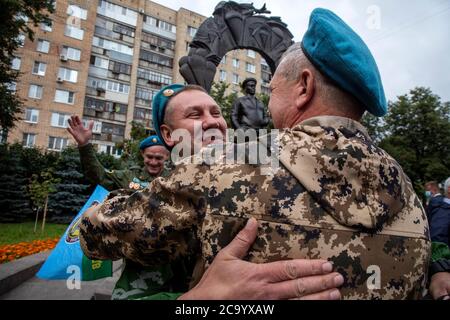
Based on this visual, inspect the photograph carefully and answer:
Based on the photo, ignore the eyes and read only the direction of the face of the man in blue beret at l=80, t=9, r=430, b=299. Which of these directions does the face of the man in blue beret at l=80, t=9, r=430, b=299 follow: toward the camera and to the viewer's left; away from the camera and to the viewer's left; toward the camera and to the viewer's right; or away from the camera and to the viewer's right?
away from the camera and to the viewer's left

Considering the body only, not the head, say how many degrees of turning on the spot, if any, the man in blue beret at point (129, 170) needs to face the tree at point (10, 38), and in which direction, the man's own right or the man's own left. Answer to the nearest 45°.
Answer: approximately 135° to the man's own right

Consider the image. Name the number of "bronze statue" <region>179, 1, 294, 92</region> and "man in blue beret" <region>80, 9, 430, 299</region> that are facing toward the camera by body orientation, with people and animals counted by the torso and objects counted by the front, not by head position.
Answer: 1

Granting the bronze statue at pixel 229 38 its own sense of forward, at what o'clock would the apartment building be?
The apartment building is roughly at 5 o'clock from the bronze statue.

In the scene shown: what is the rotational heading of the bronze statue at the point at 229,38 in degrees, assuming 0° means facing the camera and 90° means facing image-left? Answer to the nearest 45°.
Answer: approximately 0°

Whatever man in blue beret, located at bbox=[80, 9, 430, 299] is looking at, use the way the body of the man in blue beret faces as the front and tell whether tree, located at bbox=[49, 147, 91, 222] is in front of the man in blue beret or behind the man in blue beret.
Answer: in front

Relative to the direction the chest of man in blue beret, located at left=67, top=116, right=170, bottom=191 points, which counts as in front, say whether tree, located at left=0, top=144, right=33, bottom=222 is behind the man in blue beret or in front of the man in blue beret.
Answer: behind

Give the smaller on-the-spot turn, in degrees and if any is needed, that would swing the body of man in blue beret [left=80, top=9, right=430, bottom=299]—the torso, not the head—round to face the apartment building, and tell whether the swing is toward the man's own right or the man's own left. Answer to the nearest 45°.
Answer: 0° — they already face it

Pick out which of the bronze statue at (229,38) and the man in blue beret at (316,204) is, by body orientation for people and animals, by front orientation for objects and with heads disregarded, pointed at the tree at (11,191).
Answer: the man in blue beret

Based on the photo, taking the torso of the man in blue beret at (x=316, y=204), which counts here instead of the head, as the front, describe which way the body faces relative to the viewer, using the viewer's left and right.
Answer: facing away from the viewer and to the left of the viewer

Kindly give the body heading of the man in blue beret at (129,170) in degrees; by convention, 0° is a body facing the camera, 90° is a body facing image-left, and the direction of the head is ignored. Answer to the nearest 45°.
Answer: approximately 0°

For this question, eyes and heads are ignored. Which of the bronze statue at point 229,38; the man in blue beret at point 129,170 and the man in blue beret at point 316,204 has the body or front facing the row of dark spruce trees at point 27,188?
the man in blue beret at point 316,204

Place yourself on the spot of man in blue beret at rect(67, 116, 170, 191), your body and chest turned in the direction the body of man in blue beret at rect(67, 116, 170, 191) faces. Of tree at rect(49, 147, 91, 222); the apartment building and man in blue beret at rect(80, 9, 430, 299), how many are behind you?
2
